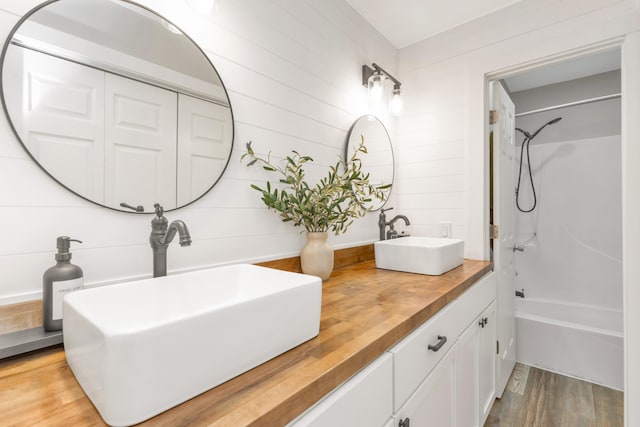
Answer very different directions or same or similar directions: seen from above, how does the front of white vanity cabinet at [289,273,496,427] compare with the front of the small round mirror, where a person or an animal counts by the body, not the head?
same or similar directions

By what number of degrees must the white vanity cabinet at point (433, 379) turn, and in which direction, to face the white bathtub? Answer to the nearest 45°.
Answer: approximately 90° to its left

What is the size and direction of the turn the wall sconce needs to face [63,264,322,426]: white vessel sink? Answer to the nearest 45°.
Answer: approximately 45° to its right

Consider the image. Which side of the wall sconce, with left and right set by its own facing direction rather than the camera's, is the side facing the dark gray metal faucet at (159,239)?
right

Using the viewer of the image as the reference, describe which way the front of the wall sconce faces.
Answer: facing the viewer and to the right of the viewer

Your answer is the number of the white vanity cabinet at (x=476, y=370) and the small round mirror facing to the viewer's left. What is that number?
0

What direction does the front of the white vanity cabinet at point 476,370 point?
to the viewer's right

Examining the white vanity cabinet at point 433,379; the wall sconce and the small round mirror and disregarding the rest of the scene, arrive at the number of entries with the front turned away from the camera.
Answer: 0

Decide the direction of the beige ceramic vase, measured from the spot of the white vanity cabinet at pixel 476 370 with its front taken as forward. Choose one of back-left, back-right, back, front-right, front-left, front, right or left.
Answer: back-right

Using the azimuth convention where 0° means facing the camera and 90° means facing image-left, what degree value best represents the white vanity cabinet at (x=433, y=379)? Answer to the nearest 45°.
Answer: approximately 315°

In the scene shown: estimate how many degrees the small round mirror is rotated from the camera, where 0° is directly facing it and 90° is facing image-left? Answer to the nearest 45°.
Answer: approximately 315°

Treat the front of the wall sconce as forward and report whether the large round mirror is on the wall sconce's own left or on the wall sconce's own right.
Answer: on the wall sconce's own right
